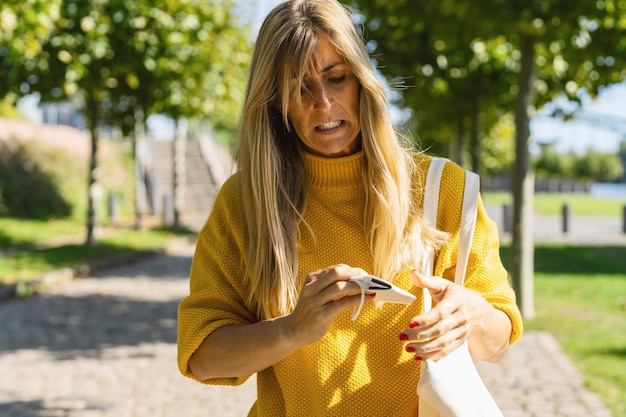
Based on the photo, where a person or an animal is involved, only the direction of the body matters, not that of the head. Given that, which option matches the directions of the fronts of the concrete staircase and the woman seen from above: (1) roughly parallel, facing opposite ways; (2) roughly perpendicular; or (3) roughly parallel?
roughly parallel

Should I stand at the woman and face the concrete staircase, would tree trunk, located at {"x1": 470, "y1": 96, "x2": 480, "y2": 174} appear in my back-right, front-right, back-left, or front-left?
front-right

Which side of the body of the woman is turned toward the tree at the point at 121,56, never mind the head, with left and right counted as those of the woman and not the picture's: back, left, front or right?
back

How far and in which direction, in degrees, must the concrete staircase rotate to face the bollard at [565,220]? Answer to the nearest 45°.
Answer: approximately 45° to its left

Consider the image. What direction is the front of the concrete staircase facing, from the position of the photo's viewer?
facing the viewer

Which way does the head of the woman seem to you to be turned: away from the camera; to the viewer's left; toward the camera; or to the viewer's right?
toward the camera

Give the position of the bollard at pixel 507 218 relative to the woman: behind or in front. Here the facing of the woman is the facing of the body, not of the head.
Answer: behind

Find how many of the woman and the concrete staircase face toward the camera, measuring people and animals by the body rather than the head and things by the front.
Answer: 2

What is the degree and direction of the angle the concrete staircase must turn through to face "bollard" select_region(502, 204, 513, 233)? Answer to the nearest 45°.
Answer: approximately 45° to its left

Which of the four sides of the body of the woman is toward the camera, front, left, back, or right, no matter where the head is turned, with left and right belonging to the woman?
front

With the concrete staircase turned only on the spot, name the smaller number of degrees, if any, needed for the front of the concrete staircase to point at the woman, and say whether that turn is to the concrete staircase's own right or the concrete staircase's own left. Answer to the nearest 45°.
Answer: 0° — it already faces them

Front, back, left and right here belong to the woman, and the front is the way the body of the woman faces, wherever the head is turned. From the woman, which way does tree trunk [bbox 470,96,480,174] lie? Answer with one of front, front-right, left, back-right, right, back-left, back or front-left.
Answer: back
